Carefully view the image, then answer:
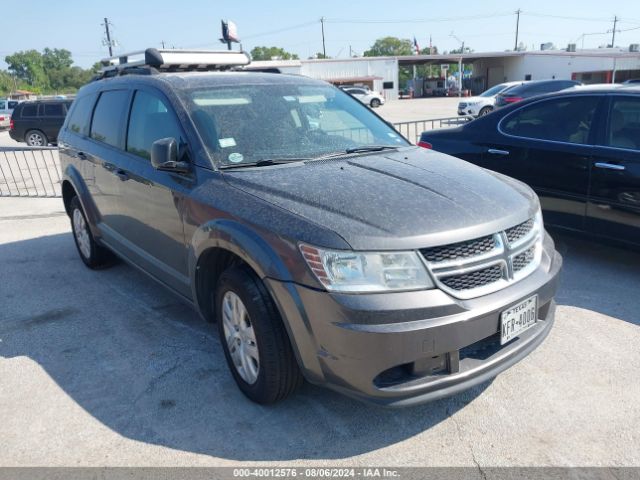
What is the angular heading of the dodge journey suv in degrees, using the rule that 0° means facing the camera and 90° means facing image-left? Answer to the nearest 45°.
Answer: approximately 315°

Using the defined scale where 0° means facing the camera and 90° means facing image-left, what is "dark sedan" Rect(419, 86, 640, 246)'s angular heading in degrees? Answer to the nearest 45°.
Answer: approximately 315°

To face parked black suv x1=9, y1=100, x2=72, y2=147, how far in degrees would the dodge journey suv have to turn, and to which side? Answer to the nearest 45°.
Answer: approximately 180°

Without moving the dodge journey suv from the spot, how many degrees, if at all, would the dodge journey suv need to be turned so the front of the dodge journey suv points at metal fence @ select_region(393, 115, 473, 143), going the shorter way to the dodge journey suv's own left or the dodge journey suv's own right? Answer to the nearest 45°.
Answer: approximately 135° to the dodge journey suv's own left

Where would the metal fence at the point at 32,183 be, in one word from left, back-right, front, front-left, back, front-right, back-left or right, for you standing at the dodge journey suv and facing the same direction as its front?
back

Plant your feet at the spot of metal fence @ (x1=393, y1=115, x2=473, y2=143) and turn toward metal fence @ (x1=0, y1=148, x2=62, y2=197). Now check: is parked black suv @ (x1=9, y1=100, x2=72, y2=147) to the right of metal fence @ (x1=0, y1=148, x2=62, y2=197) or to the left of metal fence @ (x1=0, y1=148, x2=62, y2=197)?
right
